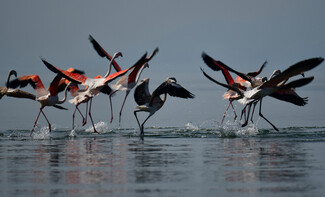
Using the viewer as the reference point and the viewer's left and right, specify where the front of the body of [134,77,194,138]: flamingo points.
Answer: facing away from the viewer and to the right of the viewer

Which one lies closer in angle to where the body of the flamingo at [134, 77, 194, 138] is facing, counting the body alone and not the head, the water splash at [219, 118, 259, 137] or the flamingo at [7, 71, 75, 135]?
the water splash
